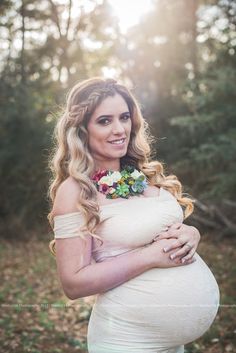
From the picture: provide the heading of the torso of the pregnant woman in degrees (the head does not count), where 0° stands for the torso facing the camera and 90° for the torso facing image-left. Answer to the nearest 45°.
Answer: approximately 315°
